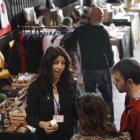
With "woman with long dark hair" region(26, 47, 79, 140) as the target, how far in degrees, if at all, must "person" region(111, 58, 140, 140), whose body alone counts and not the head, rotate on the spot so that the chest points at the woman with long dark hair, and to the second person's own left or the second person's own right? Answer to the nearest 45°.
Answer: approximately 45° to the second person's own right

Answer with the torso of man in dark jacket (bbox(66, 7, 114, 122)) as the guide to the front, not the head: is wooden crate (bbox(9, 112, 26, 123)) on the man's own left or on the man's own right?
on the man's own left

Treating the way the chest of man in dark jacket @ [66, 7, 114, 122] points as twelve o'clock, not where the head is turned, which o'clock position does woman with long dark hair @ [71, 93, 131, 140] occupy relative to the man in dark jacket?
The woman with long dark hair is roughly at 6 o'clock from the man in dark jacket.

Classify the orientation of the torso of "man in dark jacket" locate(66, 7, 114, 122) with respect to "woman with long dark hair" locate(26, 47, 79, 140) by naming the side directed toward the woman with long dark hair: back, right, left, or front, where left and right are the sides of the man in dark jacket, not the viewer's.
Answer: back

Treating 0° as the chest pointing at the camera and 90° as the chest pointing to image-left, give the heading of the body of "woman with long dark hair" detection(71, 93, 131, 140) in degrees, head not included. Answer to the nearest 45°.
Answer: approximately 135°

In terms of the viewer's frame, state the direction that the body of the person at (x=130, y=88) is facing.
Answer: to the viewer's left

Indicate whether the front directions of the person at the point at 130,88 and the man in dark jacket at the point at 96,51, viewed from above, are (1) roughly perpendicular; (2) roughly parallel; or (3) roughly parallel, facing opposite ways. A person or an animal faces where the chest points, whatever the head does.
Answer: roughly perpendicular

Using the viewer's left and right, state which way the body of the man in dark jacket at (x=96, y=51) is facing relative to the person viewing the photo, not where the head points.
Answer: facing away from the viewer

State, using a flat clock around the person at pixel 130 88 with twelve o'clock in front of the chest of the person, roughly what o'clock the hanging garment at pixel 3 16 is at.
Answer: The hanging garment is roughly at 2 o'clock from the person.
